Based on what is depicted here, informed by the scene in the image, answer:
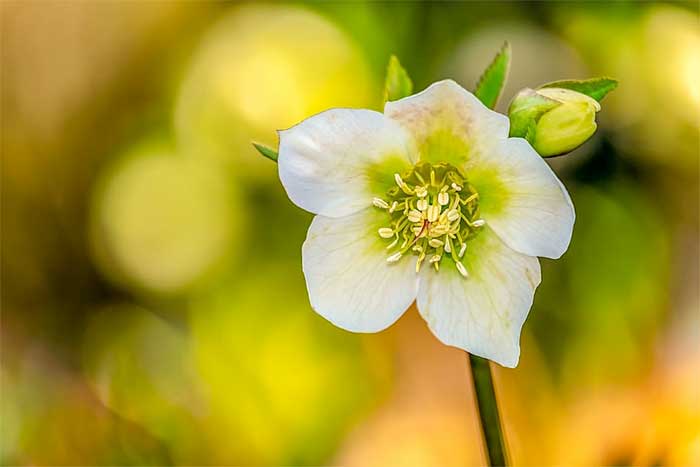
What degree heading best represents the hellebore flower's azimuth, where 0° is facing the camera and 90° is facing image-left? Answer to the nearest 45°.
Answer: approximately 0°
